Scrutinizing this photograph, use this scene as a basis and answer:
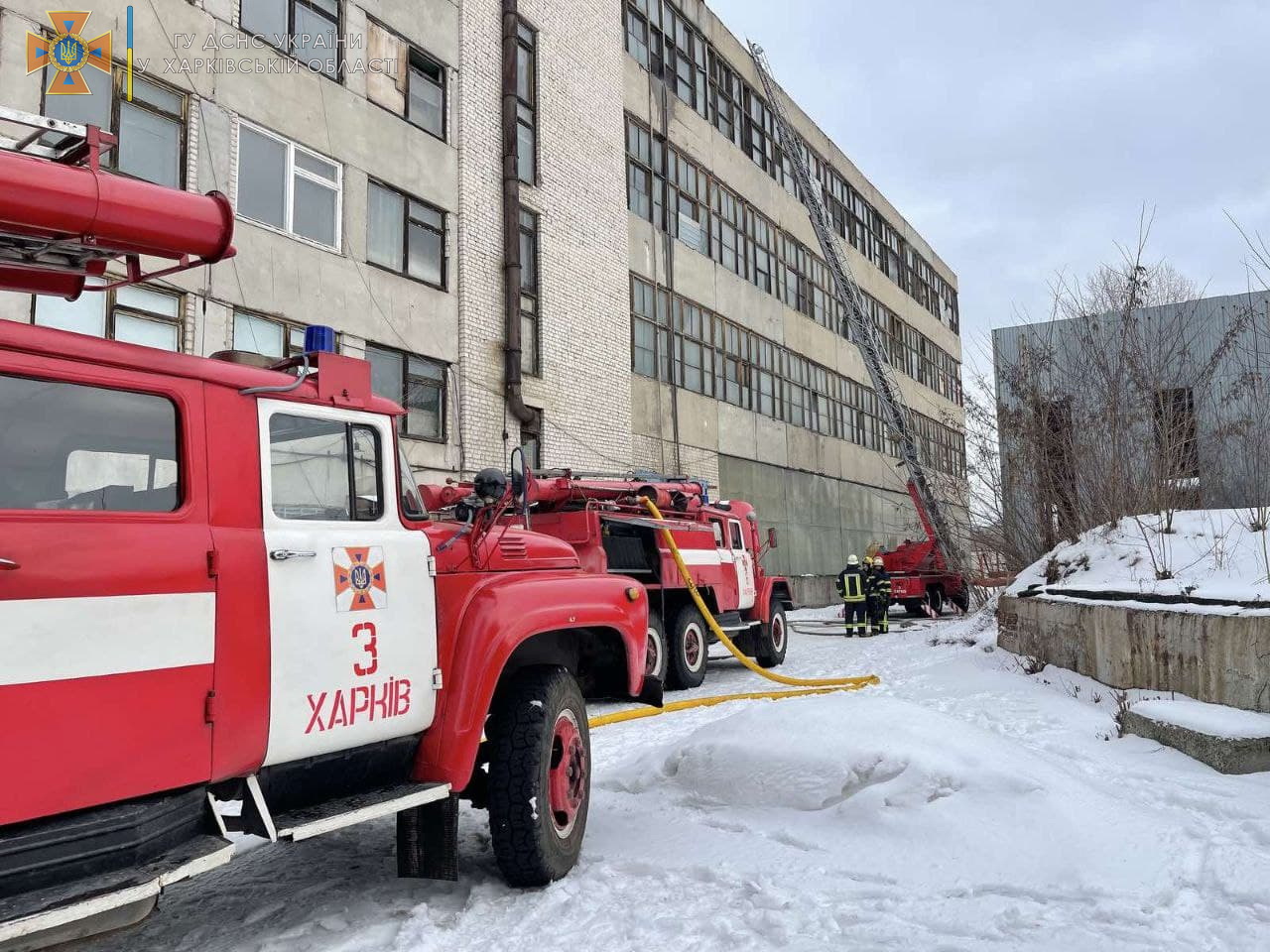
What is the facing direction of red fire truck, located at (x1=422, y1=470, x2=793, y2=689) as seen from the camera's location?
facing away from the viewer and to the right of the viewer

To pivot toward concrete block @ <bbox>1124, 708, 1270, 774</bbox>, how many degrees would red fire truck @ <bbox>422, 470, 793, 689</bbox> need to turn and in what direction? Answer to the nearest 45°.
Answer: approximately 90° to its right

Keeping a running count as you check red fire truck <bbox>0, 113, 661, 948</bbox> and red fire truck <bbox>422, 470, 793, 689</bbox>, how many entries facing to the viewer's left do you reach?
0

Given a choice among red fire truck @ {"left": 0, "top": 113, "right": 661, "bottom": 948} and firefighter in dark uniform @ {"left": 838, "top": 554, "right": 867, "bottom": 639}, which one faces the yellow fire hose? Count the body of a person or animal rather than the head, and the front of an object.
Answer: the red fire truck

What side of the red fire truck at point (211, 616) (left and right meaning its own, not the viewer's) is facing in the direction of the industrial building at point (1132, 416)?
front

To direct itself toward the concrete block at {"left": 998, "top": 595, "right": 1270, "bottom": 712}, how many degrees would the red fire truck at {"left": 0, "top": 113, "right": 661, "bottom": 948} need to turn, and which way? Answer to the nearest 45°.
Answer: approximately 45° to its right

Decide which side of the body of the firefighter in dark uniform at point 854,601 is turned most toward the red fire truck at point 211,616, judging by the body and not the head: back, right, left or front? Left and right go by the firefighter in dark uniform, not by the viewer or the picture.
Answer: back

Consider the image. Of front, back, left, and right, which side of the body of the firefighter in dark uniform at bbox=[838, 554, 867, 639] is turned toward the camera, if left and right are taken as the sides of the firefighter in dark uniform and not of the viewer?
back

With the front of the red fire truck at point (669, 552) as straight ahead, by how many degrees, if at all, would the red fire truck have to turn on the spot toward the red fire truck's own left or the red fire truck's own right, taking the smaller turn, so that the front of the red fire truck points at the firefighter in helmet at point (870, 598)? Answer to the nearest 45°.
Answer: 0° — it already faces them

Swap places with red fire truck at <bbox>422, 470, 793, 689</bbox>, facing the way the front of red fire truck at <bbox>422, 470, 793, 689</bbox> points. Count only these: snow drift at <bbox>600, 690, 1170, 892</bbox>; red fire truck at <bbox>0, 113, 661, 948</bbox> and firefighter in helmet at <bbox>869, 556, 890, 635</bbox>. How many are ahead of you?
1

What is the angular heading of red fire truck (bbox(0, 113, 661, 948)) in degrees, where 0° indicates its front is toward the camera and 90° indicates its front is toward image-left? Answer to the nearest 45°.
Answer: approximately 225°
